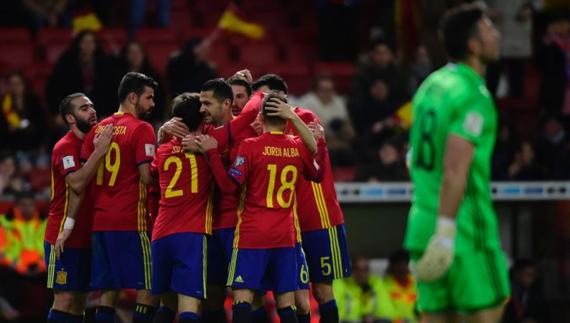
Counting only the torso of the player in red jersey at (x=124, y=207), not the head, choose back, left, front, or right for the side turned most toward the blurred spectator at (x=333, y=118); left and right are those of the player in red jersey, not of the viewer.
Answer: front

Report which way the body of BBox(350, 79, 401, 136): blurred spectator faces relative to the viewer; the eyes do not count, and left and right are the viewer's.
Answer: facing the viewer

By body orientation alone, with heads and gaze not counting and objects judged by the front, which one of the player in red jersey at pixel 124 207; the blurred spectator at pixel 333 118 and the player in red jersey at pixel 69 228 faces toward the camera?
the blurred spectator

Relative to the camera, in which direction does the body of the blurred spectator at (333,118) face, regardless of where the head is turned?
toward the camera

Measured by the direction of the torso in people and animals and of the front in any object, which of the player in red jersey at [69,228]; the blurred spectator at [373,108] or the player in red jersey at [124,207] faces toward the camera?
the blurred spectator

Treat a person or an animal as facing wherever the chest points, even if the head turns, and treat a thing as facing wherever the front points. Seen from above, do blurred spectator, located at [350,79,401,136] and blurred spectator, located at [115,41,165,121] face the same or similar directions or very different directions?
same or similar directions

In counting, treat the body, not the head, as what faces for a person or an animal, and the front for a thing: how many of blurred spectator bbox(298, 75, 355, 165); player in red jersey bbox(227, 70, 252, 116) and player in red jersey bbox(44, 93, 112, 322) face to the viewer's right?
1

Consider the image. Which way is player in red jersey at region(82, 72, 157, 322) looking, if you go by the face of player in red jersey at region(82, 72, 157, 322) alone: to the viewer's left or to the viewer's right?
to the viewer's right

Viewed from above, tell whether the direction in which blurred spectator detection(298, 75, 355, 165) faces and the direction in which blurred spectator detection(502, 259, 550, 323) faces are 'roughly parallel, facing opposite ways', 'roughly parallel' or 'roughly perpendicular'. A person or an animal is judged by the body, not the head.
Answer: roughly parallel

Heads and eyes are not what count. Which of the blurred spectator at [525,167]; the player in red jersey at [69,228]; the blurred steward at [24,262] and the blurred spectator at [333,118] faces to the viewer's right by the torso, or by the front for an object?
the player in red jersey

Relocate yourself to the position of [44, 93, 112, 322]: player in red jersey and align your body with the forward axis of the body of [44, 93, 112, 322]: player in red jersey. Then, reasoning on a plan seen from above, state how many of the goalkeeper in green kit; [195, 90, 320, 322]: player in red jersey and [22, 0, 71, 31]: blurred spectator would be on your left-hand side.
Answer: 1

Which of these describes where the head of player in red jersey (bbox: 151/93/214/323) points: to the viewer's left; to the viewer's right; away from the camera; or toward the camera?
away from the camera

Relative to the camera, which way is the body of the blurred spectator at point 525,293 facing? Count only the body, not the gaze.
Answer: toward the camera

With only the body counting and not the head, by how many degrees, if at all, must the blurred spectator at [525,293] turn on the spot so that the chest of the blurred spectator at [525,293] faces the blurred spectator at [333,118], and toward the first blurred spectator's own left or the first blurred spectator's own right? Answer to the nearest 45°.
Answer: approximately 90° to the first blurred spectator's own right

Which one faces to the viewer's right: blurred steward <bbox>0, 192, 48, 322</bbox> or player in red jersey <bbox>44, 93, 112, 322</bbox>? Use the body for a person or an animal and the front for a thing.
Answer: the player in red jersey
